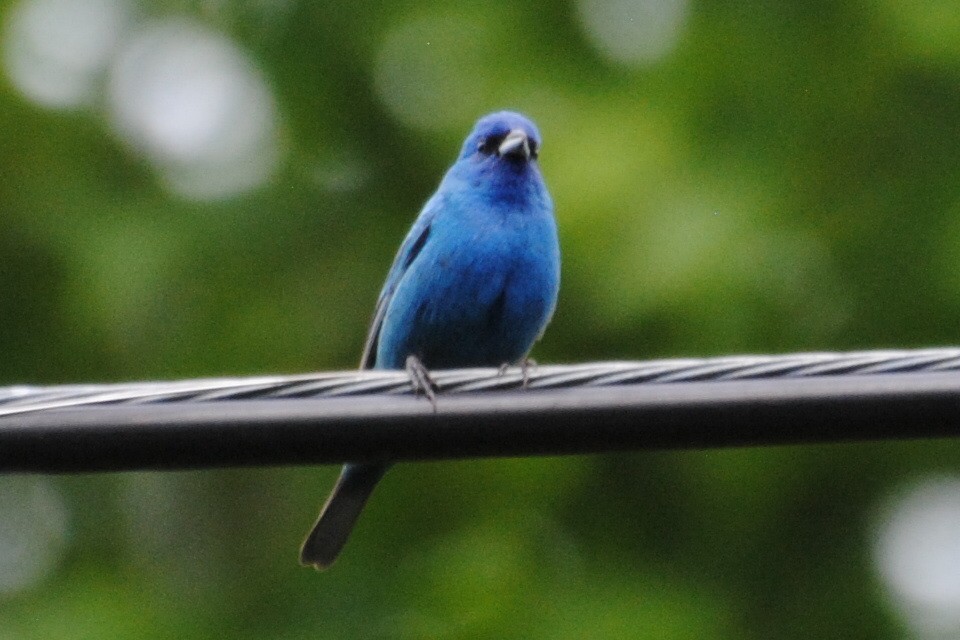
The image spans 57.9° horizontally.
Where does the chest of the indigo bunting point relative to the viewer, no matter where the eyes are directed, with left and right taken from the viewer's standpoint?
facing the viewer and to the right of the viewer
